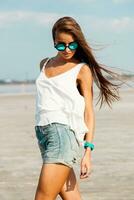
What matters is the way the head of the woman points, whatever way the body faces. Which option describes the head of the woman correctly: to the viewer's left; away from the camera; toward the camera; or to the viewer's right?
toward the camera

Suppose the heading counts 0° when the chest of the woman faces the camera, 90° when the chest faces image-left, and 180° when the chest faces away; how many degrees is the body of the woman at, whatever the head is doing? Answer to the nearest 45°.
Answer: approximately 45°
